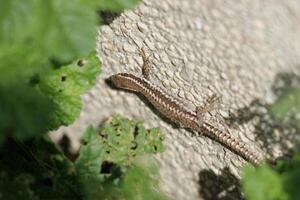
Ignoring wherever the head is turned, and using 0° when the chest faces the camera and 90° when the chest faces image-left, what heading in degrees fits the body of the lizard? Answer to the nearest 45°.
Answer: approximately 135°

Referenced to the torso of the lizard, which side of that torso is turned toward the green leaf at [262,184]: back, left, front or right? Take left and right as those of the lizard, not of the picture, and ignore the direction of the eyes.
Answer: back

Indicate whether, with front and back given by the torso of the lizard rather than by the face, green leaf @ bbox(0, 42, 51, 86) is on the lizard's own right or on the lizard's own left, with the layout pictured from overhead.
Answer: on the lizard's own left

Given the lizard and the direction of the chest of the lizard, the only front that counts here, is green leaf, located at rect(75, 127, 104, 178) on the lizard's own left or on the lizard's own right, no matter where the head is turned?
on the lizard's own left
